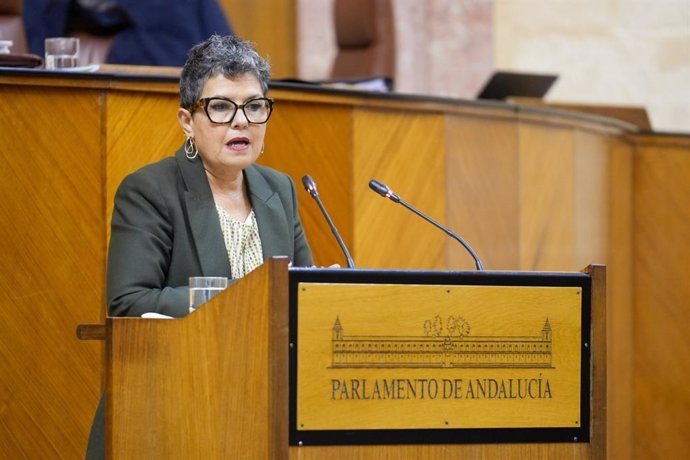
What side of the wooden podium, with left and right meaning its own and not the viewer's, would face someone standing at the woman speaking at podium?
back

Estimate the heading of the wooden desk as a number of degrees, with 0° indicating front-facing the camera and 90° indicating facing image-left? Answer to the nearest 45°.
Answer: approximately 0°

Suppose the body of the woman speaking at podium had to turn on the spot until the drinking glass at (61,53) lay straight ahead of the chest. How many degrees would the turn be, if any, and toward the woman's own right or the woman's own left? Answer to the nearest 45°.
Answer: approximately 180°

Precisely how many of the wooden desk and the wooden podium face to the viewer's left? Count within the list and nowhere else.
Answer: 0

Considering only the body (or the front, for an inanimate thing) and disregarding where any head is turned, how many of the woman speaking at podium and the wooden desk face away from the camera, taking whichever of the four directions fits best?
0

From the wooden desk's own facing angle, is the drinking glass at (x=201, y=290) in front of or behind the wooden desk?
in front

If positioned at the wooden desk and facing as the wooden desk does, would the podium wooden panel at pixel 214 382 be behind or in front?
in front

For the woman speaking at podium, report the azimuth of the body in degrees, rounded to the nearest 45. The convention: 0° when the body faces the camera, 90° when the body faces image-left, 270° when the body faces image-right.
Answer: approximately 315°

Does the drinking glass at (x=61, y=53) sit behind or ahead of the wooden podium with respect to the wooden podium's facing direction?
behind
